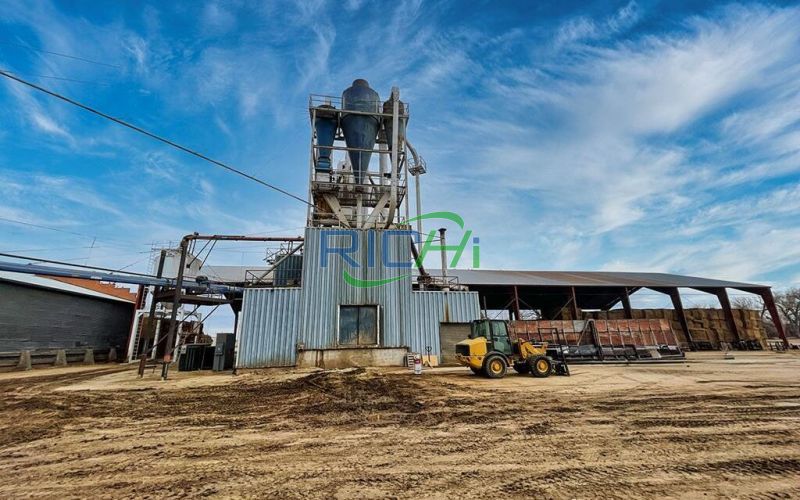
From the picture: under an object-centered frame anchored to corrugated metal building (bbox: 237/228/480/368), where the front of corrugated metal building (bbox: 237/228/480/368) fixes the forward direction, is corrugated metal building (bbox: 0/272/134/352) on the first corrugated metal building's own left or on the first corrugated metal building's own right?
on the first corrugated metal building's own right

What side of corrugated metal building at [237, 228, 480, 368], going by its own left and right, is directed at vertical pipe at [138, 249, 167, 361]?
right

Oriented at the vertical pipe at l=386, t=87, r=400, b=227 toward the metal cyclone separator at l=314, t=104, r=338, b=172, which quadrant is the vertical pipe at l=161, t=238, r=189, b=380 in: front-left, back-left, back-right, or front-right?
front-left

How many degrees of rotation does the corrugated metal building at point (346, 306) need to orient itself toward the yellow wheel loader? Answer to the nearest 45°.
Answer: approximately 45° to its left

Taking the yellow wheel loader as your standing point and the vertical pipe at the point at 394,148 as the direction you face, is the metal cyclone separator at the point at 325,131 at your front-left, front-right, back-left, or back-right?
front-left

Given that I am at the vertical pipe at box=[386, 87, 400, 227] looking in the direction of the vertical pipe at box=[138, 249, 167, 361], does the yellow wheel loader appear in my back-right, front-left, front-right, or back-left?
back-left

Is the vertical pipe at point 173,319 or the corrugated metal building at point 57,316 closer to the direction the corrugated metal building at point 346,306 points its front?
the vertical pipe

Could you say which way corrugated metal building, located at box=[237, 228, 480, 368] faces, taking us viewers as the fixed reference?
facing the viewer
